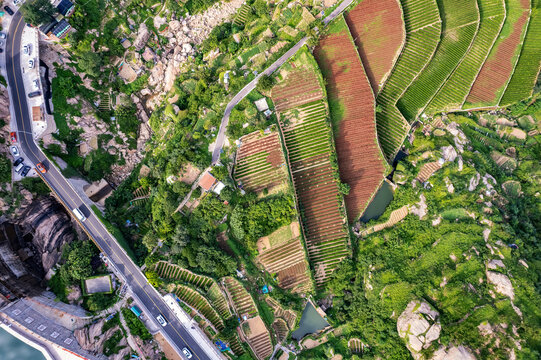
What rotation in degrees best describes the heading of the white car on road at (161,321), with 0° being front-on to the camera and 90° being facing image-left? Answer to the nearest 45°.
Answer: approximately 315°

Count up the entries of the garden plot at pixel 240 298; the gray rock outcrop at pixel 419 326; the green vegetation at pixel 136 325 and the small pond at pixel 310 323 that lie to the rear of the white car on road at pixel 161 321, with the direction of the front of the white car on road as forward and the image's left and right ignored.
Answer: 1

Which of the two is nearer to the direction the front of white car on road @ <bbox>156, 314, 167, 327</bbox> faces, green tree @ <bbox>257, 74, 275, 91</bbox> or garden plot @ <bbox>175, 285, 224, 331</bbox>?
the garden plot

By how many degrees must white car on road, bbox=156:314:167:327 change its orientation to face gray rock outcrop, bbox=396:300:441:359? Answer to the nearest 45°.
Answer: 0° — it already faces it

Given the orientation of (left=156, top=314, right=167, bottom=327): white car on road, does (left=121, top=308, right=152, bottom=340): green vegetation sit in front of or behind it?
behind

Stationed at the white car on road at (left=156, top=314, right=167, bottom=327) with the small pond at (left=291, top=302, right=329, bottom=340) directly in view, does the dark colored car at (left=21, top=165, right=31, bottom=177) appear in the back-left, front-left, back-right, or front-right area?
back-left
